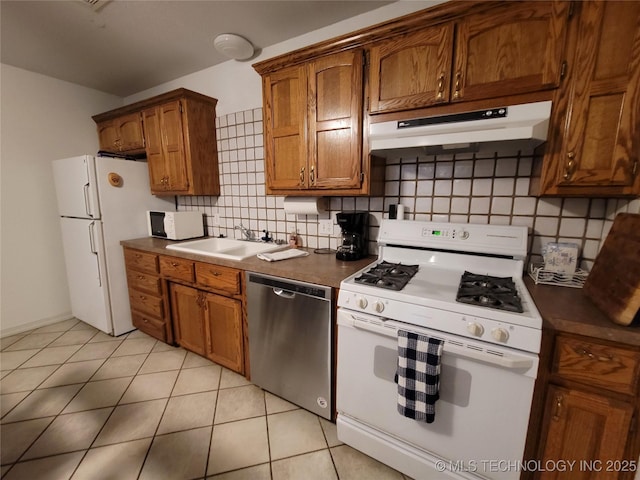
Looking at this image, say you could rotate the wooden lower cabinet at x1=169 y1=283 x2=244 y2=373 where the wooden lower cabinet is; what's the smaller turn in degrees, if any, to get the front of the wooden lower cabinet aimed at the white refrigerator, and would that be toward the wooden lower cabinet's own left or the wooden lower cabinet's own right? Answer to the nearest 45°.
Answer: approximately 90° to the wooden lower cabinet's own right

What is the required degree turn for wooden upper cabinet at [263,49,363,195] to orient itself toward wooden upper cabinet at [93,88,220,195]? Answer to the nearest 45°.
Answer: approximately 90° to its right

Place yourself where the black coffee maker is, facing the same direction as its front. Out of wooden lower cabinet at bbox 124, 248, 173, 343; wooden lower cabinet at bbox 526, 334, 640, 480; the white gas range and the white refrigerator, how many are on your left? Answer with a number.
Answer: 2

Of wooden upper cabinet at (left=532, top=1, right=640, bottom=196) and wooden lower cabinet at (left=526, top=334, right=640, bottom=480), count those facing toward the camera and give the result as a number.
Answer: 2

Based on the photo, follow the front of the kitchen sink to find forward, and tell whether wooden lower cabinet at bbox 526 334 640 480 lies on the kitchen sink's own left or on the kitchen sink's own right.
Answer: on the kitchen sink's own left

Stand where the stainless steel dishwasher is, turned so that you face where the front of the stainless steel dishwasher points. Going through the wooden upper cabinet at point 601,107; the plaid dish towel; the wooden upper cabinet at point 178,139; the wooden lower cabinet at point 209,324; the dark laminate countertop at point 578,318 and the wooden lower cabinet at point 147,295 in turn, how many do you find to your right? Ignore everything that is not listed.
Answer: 3

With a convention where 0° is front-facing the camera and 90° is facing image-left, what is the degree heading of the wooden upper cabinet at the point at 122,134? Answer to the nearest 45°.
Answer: approximately 45°

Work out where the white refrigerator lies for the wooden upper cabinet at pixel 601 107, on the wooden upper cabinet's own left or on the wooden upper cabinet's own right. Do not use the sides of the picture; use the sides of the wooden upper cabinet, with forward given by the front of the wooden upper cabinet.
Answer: on the wooden upper cabinet's own right

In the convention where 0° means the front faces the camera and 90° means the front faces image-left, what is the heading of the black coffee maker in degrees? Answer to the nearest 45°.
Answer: approximately 45°

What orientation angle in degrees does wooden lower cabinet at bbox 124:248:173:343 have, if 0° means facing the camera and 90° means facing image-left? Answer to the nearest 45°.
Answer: approximately 45°
